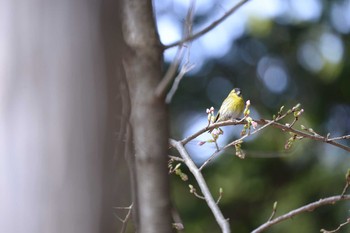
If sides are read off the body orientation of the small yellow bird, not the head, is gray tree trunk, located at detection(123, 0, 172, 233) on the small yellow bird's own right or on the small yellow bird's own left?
on the small yellow bird's own right

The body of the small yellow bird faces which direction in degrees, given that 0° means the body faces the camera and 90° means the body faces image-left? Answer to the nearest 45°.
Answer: approximately 315°
